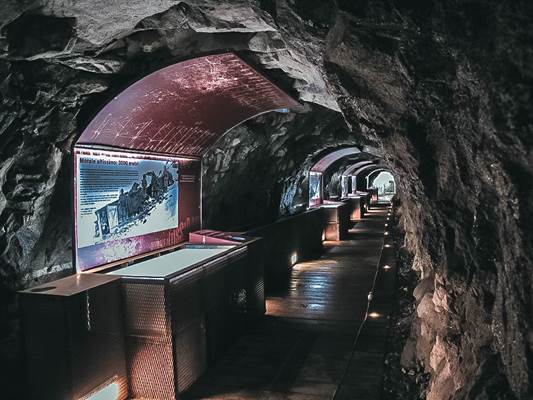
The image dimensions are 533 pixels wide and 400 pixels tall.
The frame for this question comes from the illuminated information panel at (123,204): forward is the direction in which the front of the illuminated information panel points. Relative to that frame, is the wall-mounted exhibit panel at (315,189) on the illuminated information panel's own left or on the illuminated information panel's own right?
on the illuminated information panel's own left

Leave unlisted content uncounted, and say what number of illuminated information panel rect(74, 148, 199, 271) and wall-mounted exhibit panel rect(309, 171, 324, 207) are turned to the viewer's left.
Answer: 0

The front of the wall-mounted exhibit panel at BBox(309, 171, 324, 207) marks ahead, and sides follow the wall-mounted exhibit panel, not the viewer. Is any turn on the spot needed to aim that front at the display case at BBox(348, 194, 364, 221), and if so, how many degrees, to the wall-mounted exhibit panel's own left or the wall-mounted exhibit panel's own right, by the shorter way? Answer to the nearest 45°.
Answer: approximately 135° to the wall-mounted exhibit panel's own left

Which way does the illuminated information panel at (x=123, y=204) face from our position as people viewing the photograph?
facing the viewer and to the right of the viewer

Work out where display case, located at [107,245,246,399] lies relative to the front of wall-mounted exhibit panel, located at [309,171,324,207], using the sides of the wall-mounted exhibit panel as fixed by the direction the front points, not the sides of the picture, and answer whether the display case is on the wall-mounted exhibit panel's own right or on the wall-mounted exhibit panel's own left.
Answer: on the wall-mounted exhibit panel's own right

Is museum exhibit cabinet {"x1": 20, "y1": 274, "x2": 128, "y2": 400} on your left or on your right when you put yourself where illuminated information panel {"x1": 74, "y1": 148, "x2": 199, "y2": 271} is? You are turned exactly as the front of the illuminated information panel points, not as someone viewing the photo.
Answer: on your right

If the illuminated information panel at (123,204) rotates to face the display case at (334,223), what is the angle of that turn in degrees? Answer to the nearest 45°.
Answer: approximately 90° to its left

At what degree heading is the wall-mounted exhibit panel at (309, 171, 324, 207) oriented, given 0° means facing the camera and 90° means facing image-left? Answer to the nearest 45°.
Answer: approximately 315°

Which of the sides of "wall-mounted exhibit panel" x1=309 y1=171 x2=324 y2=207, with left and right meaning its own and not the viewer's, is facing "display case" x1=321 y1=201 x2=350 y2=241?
front

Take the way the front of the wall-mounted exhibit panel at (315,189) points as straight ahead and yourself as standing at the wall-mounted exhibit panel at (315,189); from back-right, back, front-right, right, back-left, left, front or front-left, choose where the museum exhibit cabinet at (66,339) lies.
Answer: front-right
